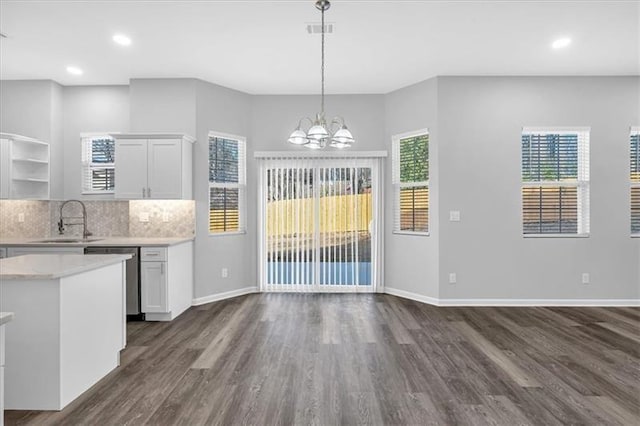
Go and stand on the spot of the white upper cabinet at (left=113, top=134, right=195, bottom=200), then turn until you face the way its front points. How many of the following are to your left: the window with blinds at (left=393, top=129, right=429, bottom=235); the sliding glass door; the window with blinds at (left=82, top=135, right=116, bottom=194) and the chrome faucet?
2

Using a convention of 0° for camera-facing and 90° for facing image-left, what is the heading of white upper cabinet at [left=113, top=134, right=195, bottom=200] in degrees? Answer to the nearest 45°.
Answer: approximately 0°

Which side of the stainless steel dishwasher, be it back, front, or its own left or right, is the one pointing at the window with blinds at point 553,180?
left

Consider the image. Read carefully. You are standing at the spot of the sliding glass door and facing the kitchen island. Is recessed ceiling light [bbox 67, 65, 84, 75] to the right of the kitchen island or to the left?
right

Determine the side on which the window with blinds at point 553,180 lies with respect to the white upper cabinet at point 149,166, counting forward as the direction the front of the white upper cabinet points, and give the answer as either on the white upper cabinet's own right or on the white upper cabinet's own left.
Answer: on the white upper cabinet's own left

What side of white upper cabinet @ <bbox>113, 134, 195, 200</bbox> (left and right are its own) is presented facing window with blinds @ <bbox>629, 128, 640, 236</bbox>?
left

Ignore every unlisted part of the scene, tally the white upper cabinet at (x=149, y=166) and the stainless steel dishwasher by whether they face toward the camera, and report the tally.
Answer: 2
